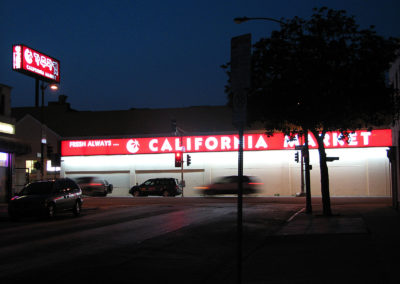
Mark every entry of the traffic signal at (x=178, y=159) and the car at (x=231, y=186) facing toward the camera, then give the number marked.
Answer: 1

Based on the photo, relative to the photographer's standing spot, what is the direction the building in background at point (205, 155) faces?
facing the viewer

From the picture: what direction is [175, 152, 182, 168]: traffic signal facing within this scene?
toward the camera

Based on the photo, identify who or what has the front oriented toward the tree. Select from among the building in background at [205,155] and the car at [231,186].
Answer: the building in background

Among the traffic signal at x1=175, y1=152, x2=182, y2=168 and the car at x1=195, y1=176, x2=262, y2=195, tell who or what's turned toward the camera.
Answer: the traffic signal

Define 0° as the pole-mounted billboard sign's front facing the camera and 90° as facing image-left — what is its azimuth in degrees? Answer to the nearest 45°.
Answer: approximately 315°

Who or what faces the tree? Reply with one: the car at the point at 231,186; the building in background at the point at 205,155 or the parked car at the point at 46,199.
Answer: the building in background

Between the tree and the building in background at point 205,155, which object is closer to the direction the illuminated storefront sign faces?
the tree

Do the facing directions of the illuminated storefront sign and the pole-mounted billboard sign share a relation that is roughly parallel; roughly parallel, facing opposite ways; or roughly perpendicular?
roughly parallel

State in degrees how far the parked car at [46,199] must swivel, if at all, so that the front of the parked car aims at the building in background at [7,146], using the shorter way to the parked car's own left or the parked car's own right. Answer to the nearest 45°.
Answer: approximately 135° to the parked car's own right

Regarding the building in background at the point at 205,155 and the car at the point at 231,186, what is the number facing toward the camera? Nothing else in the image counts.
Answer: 1

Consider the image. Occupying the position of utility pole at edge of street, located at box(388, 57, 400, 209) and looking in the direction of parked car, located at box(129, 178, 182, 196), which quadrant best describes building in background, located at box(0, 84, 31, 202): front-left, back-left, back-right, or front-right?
front-left
